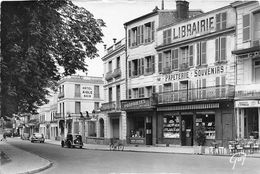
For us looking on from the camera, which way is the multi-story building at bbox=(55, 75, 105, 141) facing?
facing the viewer

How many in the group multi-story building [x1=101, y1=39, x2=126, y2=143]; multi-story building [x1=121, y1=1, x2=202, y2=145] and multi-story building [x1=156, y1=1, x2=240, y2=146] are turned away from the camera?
0

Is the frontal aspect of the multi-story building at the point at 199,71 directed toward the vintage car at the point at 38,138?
no

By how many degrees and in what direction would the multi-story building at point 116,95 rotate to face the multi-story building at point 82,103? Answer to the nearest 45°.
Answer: approximately 90° to its right

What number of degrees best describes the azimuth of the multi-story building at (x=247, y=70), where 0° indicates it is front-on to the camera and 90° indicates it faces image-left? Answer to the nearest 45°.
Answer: approximately 45°

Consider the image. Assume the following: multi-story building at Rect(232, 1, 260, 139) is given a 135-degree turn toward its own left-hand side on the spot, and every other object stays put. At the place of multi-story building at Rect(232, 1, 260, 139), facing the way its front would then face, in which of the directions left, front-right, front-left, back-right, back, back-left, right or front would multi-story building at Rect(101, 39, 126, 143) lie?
back

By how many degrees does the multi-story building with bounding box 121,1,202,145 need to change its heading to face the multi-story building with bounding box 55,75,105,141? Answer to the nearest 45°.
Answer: approximately 45° to its right

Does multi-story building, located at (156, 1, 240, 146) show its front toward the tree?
yes

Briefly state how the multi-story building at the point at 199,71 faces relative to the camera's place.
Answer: facing the viewer and to the left of the viewer

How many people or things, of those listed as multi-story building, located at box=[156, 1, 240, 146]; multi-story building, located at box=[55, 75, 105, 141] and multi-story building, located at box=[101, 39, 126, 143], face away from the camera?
0

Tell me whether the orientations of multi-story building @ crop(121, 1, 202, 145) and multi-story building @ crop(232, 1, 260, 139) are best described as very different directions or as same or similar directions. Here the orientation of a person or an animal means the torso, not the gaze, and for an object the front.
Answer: same or similar directions
